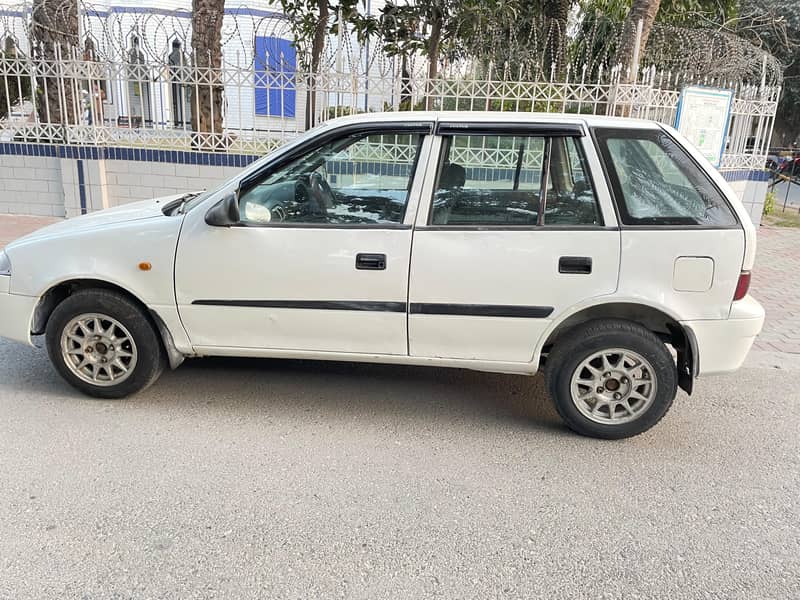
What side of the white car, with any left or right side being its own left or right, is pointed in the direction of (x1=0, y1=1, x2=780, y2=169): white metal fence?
right

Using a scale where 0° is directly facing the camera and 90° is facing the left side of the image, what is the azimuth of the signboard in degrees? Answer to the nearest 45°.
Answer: approximately 0°

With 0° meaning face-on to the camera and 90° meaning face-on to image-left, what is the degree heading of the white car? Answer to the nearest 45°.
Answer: approximately 90°
